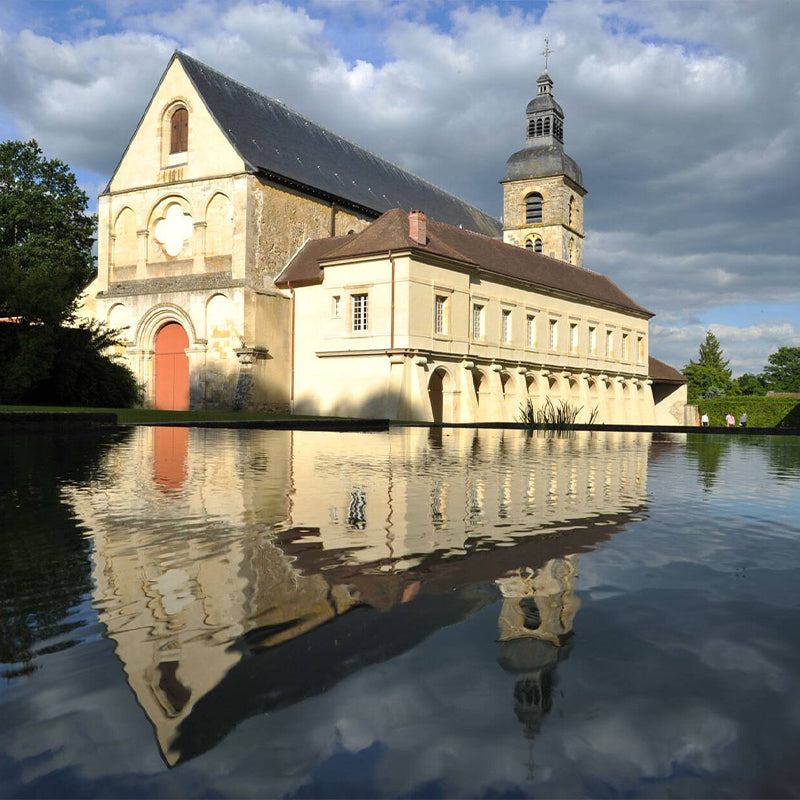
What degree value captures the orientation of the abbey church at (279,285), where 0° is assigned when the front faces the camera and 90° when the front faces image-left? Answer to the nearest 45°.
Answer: approximately 45°

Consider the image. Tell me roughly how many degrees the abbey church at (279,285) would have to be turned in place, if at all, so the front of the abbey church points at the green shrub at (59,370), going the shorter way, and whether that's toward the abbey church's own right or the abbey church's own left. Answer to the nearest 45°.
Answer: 0° — it already faces it
